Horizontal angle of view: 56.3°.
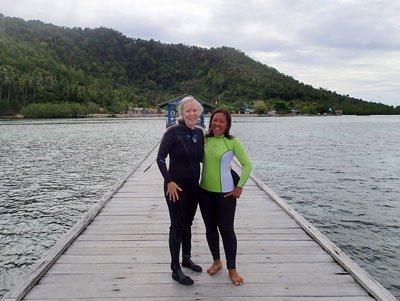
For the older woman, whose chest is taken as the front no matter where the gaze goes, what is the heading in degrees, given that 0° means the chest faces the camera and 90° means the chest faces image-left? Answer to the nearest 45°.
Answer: approximately 315°
